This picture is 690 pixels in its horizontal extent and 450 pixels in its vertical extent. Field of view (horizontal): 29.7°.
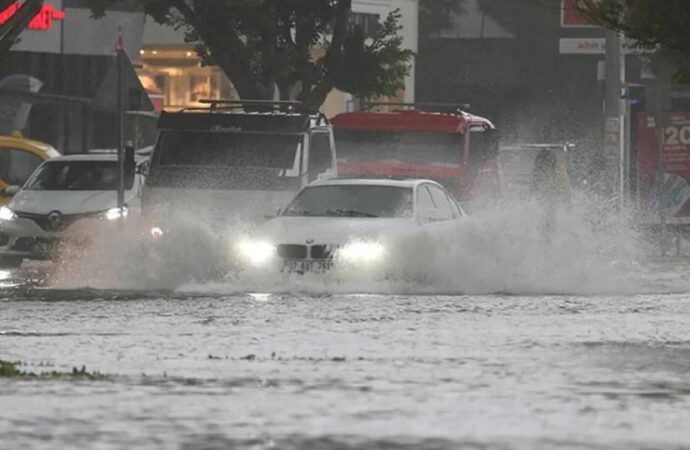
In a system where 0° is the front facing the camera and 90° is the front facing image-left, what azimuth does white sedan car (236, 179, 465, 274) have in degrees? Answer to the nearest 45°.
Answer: approximately 45°

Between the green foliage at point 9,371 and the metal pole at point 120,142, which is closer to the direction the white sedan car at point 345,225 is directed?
the green foliage

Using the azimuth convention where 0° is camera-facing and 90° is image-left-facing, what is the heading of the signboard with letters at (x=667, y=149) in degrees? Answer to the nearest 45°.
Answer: approximately 0°

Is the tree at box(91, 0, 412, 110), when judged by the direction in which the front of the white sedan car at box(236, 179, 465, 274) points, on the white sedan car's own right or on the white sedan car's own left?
on the white sedan car's own right
